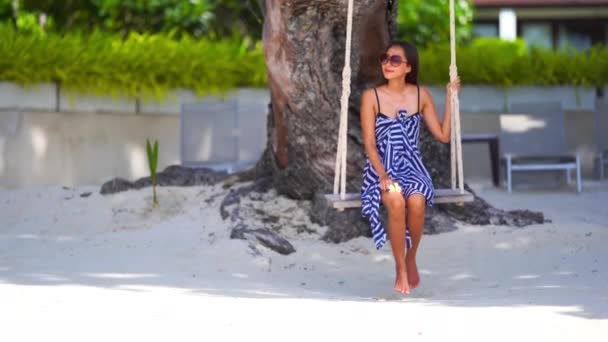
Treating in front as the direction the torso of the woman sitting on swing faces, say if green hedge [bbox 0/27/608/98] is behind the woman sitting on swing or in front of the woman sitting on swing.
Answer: behind

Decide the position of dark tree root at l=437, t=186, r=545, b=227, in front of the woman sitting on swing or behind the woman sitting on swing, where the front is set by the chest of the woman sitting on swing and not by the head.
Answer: behind

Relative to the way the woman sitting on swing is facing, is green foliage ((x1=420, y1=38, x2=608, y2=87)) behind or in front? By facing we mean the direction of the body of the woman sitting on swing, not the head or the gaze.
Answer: behind

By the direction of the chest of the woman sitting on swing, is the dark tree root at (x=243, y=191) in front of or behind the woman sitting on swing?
behind

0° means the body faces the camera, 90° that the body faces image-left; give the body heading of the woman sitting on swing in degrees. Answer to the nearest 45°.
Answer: approximately 0°

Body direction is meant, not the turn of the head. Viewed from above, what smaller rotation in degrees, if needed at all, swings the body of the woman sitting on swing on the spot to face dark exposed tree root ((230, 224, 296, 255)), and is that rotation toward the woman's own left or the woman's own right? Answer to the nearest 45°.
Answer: approximately 135° to the woman's own right

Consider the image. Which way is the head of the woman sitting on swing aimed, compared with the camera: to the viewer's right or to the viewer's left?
to the viewer's left

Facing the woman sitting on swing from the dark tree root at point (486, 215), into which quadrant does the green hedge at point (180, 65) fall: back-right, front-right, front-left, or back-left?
back-right
